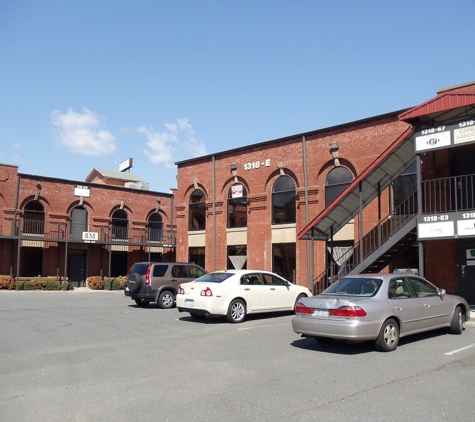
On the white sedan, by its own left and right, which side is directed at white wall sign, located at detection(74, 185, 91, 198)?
left

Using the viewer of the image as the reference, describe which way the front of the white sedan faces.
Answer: facing away from the viewer and to the right of the viewer

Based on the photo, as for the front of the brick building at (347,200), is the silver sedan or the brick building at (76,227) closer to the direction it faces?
the silver sedan

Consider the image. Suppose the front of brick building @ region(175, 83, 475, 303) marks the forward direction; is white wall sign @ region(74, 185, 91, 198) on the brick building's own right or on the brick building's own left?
on the brick building's own right

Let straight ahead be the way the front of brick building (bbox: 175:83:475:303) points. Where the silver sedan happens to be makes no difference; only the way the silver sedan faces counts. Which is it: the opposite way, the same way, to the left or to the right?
the opposite way

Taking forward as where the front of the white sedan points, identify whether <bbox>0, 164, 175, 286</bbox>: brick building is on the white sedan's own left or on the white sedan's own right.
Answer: on the white sedan's own left

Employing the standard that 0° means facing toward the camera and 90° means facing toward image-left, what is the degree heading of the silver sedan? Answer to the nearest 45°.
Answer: approximately 225°

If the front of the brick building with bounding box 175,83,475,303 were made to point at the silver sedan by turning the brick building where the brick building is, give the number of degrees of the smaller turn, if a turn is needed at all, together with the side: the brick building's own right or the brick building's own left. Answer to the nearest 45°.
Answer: approximately 45° to the brick building's own left

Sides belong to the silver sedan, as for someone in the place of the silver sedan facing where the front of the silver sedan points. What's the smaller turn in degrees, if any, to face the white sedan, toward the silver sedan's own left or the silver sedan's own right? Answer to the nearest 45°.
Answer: approximately 90° to the silver sedan's own left

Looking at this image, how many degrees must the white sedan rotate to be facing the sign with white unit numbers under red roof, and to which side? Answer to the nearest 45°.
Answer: approximately 45° to its right

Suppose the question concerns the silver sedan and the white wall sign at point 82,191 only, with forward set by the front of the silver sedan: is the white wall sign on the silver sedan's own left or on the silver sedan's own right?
on the silver sedan's own left

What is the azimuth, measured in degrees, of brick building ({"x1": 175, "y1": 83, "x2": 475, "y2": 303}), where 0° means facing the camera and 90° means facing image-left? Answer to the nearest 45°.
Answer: approximately 45°

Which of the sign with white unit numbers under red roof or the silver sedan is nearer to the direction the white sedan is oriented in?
the sign with white unit numbers under red roof

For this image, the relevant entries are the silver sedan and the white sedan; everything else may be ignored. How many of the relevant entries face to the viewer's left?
0

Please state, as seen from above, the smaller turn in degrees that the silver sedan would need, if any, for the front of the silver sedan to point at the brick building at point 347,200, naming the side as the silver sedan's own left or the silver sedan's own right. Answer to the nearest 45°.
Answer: approximately 45° to the silver sedan's own left

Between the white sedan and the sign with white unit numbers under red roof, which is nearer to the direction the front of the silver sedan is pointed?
the sign with white unit numbers under red roof
